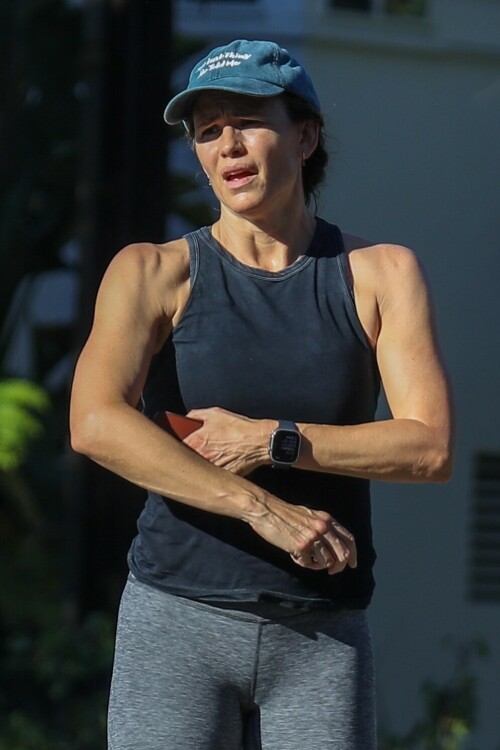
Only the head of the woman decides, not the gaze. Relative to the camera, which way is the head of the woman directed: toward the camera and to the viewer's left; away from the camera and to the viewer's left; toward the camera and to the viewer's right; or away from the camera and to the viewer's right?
toward the camera and to the viewer's left

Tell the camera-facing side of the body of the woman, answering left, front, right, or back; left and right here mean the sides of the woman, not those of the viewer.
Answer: front
